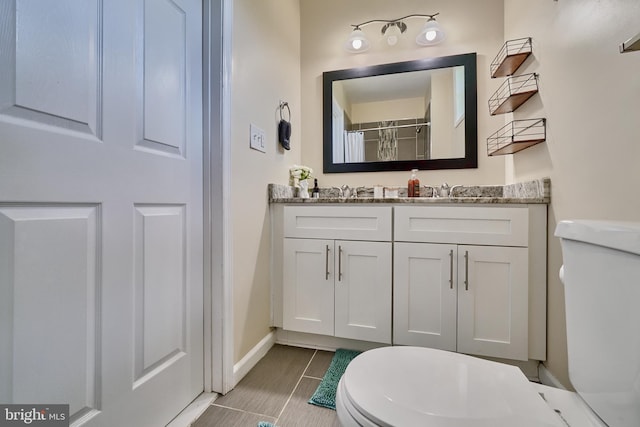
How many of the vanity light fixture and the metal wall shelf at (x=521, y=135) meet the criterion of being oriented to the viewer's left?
1

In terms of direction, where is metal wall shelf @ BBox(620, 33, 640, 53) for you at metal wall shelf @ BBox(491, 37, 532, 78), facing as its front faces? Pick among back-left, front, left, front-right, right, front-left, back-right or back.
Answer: left

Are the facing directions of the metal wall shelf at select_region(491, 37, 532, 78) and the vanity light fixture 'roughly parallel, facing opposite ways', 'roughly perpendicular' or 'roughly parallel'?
roughly perpendicular

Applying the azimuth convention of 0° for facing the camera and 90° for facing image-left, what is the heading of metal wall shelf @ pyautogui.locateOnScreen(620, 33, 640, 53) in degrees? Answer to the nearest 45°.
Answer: approximately 45°

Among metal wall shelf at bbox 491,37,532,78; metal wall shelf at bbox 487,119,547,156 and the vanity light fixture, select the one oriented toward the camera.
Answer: the vanity light fixture

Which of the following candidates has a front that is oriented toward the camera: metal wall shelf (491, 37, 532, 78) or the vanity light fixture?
the vanity light fixture

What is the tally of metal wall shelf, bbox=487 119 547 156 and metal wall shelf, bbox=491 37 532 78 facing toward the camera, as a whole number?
0

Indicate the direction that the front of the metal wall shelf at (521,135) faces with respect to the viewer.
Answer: facing to the left of the viewer

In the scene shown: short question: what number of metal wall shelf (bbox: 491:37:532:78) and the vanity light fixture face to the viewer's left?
1

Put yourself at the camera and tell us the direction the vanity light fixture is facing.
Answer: facing the viewer

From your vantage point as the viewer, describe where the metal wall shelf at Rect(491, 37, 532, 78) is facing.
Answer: facing to the left of the viewer

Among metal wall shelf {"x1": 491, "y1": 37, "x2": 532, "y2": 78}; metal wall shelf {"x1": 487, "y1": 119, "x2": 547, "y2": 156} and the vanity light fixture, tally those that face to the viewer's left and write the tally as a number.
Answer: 2

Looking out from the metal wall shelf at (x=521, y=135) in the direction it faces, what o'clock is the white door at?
The white door is roughly at 10 o'clock from the metal wall shelf.
